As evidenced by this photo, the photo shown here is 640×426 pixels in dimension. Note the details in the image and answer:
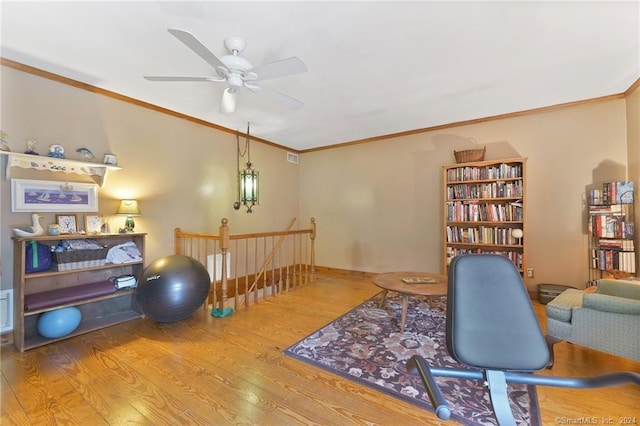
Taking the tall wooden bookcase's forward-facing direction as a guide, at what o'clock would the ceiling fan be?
The ceiling fan is roughly at 1 o'clock from the tall wooden bookcase.

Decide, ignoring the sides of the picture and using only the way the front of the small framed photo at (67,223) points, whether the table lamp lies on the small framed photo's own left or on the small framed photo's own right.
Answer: on the small framed photo's own left

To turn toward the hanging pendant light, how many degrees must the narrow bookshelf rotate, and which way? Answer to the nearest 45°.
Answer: approximately 45° to its right

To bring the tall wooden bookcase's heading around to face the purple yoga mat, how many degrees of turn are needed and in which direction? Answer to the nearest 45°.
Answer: approximately 45° to its right

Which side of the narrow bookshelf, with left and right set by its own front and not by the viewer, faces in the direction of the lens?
front

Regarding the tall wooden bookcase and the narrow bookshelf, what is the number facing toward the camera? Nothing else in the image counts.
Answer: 2

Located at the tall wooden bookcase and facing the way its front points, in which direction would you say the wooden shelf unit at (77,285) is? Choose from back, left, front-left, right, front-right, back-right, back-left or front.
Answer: front-right

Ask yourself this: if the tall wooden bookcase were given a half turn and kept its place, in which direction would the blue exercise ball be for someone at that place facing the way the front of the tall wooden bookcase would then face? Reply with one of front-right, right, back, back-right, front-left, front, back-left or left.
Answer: back-left

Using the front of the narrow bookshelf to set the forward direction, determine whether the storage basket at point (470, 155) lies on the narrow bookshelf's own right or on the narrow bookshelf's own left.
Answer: on the narrow bookshelf's own right

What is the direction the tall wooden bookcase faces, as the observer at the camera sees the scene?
facing the viewer

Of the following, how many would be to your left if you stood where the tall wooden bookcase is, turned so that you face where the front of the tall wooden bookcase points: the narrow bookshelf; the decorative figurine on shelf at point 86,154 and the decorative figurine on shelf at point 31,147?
1

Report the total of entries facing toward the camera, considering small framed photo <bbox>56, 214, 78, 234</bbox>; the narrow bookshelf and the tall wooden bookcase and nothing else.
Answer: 3

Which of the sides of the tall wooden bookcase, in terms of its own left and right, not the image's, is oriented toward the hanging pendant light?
right
